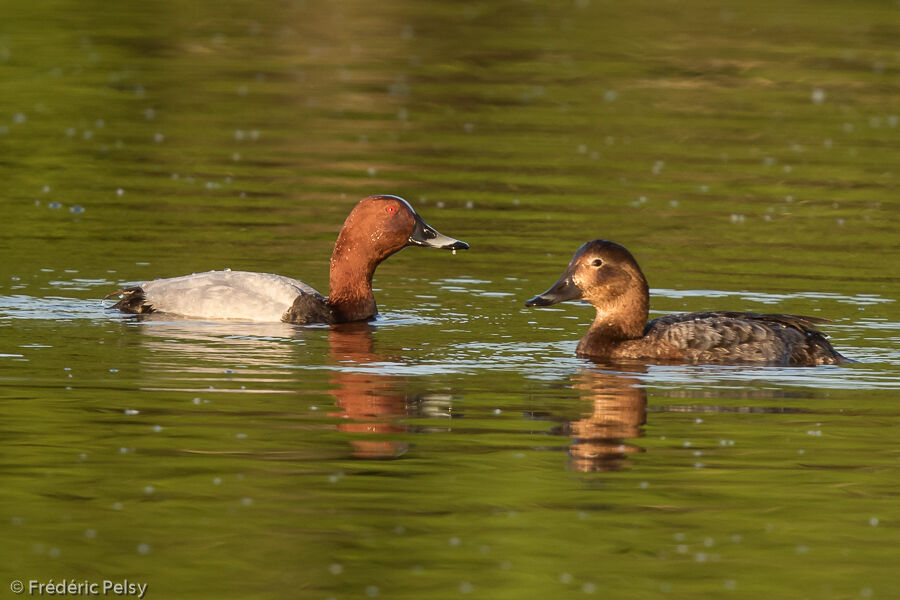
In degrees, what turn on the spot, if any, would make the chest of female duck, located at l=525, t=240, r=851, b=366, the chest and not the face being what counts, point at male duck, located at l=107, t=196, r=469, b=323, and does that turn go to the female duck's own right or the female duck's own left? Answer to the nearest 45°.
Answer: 0° — it already faces it

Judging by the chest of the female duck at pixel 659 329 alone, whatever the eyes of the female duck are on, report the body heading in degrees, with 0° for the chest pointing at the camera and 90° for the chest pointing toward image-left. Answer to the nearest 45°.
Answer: approximately 90°

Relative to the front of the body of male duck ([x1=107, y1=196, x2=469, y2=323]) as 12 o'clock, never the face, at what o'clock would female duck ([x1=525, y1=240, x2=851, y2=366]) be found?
The female duck is roughly at 1 o'clock from the male duck.

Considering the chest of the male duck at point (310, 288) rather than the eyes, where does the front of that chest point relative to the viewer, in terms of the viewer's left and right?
facing to the right of the viewer

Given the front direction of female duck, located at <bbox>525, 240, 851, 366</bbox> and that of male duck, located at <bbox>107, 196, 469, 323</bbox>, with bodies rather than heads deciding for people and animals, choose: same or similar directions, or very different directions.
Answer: very different directions

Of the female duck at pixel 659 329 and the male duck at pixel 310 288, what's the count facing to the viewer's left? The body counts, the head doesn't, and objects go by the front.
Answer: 1
